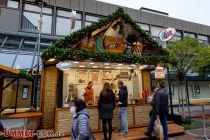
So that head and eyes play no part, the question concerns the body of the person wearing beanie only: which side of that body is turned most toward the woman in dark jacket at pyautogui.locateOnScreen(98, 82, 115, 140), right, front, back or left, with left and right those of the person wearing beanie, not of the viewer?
right

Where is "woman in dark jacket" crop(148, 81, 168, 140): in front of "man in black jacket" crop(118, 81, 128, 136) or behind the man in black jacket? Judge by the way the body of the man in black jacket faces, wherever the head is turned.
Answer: behind

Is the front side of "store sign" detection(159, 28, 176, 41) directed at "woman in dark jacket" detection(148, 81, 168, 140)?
yes

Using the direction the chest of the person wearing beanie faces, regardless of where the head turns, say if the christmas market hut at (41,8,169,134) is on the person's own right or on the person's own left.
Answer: on the person's own right

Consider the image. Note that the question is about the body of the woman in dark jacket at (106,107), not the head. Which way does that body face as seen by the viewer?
away from the camera

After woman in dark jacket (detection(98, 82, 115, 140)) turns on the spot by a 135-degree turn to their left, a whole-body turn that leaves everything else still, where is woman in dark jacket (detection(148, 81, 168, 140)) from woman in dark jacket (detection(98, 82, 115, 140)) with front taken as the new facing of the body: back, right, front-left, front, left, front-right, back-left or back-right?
back-left
